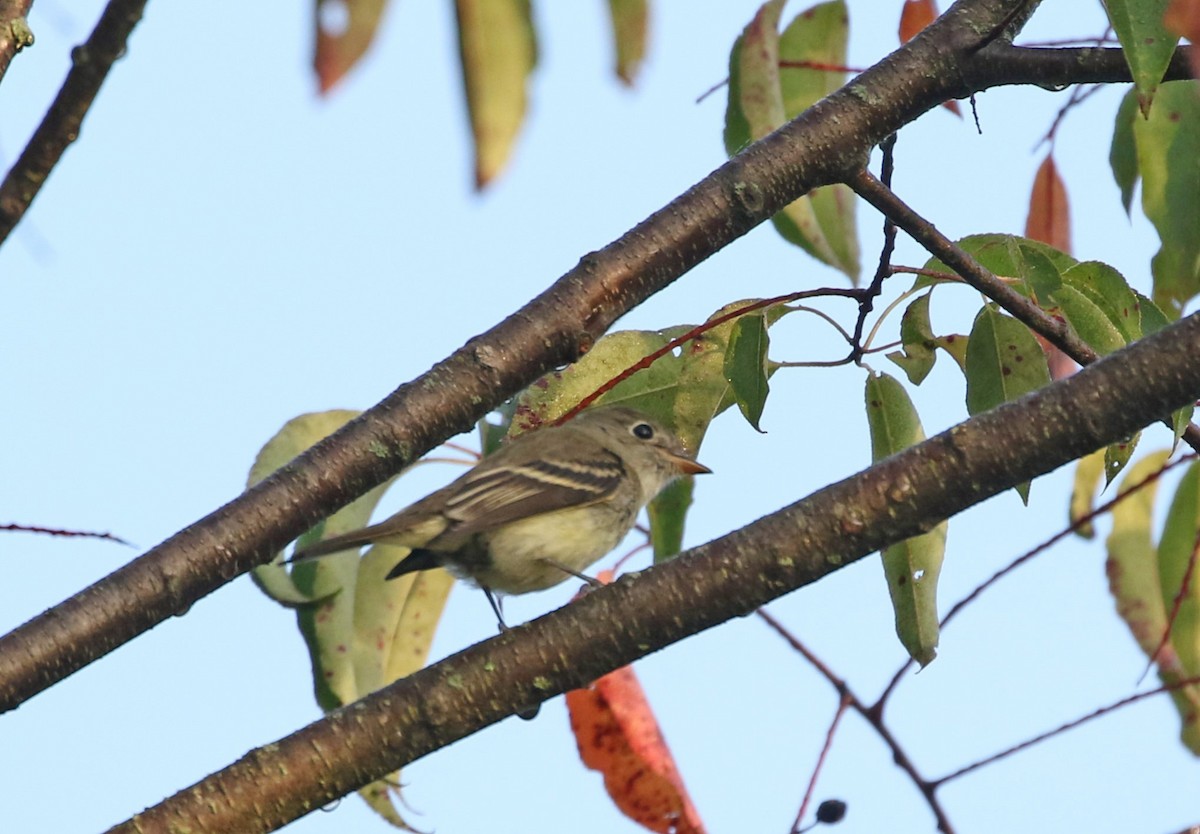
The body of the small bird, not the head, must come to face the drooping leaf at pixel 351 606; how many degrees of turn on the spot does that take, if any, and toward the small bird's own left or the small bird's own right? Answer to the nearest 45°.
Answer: approximately 135° to the small bird's own right

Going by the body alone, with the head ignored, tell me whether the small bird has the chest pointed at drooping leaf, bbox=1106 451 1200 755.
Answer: yes

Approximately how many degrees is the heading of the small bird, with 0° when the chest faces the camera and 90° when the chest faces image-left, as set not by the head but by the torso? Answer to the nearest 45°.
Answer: approximately 270°

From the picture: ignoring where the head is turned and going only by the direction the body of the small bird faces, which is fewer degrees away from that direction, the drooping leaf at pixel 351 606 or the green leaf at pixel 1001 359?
the green leaf

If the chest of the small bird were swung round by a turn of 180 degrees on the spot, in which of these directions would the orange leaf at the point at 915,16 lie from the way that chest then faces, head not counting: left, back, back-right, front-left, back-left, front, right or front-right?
back-left
